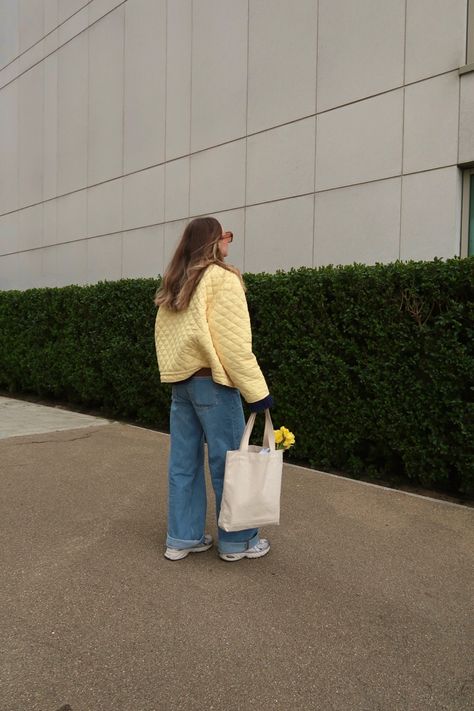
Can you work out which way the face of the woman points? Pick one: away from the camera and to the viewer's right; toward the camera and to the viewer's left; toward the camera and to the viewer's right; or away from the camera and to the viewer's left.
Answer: away from the camera and to the viewer's right

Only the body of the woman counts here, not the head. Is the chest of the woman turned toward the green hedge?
yes

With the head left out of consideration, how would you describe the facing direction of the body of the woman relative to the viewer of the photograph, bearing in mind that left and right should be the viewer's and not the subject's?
facing away from the viewer and to the right of the viewer
